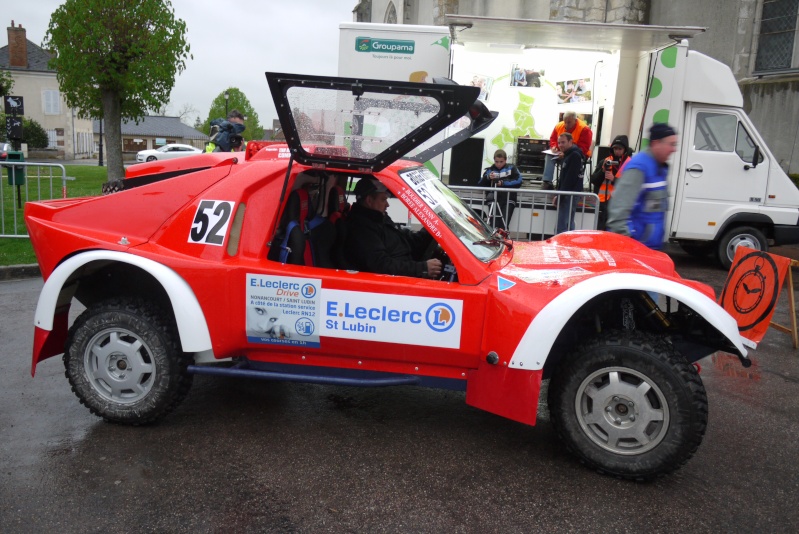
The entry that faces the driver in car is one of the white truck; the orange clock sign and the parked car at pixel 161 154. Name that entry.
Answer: the orange clock sign

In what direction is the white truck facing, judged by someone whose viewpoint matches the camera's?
facing to the right of the viewer

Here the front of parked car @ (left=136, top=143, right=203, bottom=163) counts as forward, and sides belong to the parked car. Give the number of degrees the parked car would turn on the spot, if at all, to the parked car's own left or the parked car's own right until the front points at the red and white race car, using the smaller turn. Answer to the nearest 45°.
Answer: approximately 90° to the parked car's own left

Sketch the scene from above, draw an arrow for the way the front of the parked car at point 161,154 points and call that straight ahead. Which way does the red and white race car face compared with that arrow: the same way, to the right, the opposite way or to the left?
the opposite way

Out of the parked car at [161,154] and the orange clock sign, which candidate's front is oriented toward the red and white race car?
the orange clock sign

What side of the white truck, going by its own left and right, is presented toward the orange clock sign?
right

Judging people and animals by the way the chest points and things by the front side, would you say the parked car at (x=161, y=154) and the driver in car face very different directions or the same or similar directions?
very different directions

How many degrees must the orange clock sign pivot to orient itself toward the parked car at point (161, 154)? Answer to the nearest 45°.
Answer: approximately 90° to its right

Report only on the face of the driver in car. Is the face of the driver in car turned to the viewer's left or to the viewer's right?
to the viewer's right

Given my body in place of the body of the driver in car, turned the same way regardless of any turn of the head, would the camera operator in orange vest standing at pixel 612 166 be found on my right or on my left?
on my left

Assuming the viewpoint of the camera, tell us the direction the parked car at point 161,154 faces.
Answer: facing to the left of the viewer

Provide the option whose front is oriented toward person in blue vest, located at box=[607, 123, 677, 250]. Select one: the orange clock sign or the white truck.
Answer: the orange clock sign

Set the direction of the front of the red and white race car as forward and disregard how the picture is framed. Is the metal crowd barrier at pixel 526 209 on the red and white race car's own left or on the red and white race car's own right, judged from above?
on the red and white race car's own left

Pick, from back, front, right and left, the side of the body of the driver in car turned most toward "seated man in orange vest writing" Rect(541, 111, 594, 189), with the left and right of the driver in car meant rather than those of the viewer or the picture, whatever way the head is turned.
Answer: left

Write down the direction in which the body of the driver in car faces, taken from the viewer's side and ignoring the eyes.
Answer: to the viewer's right

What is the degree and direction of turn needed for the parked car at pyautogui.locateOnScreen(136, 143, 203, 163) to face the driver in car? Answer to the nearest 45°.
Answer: approximately 90° to its left

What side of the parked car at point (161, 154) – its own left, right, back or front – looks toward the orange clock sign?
left

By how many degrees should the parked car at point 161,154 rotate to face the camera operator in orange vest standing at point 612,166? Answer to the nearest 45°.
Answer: approximately 90° to its left

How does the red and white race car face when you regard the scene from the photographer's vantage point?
facing to the right of the viewer
